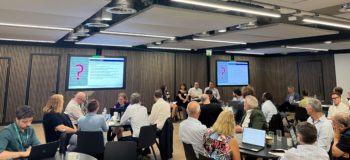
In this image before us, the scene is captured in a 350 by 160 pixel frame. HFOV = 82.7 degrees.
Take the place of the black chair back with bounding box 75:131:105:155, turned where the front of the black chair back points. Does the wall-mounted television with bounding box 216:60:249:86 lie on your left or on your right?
on your right

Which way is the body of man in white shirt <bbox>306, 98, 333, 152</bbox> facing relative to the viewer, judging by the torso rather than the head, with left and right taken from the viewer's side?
facing to the left of the viewer

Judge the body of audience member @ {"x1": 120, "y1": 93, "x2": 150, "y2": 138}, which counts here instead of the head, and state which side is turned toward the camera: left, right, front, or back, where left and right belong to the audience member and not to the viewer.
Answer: back

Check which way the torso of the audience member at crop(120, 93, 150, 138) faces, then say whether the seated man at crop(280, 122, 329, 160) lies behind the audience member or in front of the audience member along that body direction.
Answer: behind

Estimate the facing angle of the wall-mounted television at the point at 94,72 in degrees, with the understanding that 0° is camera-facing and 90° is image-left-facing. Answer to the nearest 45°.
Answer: approximately 0°

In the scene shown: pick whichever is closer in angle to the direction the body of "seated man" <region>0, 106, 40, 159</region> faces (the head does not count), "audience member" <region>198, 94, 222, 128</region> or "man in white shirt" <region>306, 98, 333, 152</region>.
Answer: the man in white shirt

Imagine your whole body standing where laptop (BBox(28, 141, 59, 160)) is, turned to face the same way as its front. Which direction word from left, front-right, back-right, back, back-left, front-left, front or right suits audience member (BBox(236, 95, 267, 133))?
back-right

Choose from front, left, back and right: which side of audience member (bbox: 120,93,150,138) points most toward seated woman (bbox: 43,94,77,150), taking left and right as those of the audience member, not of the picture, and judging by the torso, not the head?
left

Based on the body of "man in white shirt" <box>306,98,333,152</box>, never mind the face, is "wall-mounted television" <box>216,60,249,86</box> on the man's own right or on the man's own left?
on the man's own right

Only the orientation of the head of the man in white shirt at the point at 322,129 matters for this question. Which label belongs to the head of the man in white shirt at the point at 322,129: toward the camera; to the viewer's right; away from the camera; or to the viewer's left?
to the viewer's left

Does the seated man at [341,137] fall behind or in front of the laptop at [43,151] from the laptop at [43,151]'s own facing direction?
behind

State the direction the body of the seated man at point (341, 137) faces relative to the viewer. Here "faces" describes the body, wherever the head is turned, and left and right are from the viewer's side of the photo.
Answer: facing to the left of the viewer

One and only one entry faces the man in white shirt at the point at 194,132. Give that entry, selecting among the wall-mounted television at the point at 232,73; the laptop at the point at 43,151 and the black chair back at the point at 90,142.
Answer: the wall-mounted television

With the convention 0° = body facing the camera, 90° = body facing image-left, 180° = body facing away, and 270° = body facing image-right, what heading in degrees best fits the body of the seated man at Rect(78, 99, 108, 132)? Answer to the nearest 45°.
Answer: approximately 180°

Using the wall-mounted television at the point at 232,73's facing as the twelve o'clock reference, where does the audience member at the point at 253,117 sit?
The audience member is roughly at 12 o'clock from the wall-mounted television.
